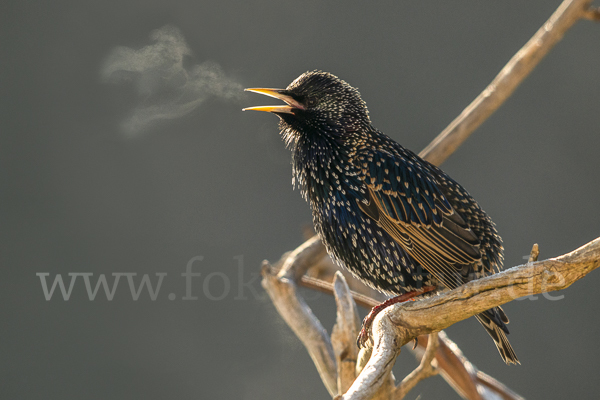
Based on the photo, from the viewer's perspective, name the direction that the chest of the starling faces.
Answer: to the viewer's left

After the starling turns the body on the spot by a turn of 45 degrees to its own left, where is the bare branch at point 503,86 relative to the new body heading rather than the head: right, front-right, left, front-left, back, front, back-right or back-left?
back
